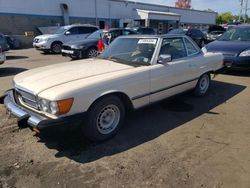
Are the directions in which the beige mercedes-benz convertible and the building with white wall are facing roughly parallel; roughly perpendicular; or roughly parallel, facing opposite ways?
roughly perpendicular

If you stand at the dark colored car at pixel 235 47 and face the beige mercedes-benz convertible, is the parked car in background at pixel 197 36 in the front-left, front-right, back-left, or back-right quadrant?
back-right

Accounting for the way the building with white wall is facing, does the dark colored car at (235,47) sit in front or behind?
in front

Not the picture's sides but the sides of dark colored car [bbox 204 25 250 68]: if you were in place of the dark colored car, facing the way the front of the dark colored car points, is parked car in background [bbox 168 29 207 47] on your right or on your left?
on your right

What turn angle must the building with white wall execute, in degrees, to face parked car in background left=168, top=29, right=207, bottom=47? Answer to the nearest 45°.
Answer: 0° — it already faces it

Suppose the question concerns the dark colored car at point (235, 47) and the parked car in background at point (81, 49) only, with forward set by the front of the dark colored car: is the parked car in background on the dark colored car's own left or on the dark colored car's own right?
on the dark colored car's own right

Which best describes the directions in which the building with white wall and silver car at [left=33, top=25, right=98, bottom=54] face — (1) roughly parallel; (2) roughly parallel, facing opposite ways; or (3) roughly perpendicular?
roughly perpendicular

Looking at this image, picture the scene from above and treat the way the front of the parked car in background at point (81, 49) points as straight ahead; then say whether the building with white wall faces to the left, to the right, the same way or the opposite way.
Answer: to the left

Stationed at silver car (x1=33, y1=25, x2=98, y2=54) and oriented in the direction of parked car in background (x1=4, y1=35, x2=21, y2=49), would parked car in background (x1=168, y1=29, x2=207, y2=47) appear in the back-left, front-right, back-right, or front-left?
back-right

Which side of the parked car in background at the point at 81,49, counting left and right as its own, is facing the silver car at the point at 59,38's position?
right
